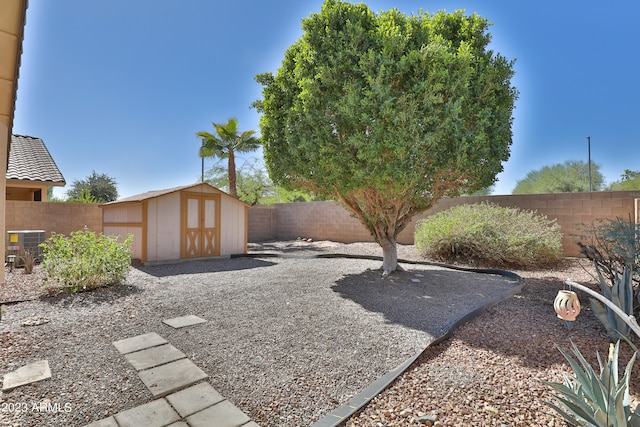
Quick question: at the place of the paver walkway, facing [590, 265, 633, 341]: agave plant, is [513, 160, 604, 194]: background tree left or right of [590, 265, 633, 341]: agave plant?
left

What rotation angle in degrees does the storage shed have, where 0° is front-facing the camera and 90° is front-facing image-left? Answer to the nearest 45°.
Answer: approximately 315°

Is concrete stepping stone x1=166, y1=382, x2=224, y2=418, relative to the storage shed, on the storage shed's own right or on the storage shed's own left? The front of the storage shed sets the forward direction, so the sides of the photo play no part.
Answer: on the storage shed's own right

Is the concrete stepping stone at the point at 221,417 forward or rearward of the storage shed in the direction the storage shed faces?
forward

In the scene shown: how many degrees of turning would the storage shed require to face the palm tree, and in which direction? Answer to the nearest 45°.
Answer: approximately 135° to its left

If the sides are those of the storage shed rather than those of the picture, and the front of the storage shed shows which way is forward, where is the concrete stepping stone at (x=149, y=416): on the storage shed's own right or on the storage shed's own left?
on the storage shed's own right

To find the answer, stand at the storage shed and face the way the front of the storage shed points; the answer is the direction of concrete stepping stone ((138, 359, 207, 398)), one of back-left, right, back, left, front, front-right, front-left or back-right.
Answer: front-right

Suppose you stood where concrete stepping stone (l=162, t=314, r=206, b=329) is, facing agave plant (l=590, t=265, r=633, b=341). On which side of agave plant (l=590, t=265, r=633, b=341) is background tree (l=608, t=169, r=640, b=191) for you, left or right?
left

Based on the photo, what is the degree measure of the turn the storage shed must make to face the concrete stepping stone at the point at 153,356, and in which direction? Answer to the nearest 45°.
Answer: approximately 45° to its right
